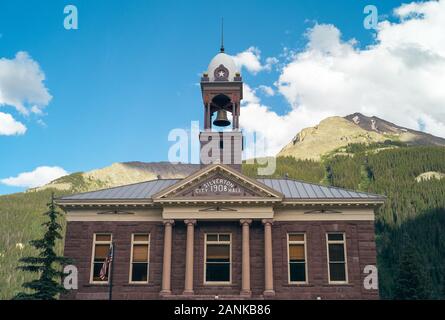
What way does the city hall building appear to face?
toward the camera
